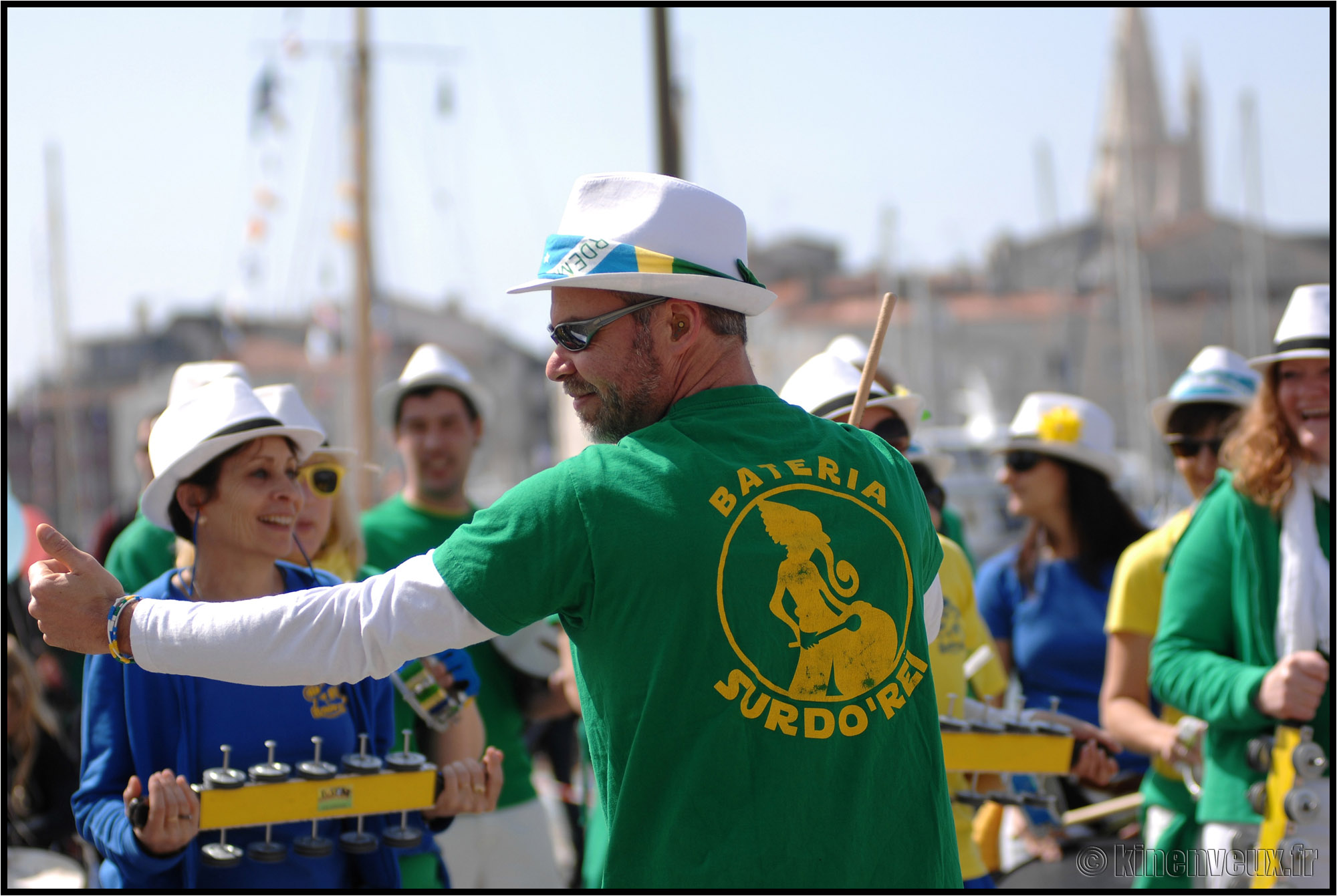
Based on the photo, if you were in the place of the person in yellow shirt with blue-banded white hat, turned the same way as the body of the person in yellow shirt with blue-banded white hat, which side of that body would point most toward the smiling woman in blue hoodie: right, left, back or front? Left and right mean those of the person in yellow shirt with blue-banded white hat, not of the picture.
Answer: right

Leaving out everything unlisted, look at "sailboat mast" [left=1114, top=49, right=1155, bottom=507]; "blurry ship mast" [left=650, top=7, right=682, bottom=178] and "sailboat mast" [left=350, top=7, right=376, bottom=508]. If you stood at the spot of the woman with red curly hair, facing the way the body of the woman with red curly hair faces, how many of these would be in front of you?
0

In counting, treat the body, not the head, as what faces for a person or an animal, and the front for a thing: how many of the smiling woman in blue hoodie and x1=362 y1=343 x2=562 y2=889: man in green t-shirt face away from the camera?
0

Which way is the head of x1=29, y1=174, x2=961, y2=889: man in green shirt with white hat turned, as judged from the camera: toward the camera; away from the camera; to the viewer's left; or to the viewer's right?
to the viewer's left

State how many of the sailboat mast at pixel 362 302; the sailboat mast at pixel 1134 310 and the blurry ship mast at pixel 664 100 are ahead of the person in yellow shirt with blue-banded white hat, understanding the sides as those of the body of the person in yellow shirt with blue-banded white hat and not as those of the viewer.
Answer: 0

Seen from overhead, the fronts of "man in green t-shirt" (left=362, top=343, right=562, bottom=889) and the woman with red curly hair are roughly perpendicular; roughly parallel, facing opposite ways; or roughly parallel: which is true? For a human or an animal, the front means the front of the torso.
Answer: roughly parallel

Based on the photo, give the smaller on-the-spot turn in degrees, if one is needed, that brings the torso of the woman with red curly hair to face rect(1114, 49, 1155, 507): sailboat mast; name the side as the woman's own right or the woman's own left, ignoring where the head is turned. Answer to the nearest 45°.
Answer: approximately 135° to the woman's own left

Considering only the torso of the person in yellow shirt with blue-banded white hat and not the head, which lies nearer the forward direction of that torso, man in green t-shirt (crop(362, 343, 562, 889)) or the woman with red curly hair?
the woman with red curly hair

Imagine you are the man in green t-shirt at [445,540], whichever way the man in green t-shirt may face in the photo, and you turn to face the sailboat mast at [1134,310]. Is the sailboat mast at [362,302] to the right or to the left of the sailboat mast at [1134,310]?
left

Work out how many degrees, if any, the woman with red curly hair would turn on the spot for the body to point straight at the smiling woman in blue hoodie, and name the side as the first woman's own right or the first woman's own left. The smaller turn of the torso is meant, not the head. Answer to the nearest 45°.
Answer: approximately 90° to the first woman's own right

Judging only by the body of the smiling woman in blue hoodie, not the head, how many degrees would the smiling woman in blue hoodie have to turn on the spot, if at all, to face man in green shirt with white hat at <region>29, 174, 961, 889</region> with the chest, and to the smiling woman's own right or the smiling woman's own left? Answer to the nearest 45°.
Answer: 0° — they already face them

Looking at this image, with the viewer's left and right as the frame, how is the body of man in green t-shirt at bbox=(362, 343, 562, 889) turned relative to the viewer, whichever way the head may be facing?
facing the viewer

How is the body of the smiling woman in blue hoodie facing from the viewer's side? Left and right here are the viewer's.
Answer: facing the viewer and to the right of the viewer

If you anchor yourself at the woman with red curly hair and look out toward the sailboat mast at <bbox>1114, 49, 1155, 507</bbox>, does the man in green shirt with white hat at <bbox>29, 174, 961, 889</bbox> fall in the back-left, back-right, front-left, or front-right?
back-left
